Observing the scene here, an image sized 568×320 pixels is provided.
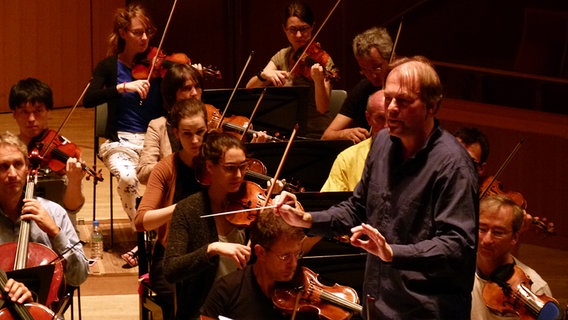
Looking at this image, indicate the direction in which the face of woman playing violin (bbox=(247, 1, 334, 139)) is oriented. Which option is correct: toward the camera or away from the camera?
toward the camera

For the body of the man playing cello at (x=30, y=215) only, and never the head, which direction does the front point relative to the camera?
toward the camera

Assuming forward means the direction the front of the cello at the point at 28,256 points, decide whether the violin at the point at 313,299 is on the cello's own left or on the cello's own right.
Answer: on the cello's own left

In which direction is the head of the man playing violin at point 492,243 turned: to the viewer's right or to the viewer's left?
to the viewer's left

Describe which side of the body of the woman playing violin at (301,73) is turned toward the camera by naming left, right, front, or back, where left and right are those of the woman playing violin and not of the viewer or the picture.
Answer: front

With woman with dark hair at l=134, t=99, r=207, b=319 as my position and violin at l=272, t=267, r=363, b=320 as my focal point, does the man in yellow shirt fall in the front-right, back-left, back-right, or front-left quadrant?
front-left

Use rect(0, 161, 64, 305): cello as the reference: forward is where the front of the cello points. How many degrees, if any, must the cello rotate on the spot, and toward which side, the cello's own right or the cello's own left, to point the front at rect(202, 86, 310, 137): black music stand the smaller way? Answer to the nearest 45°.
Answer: approximately 135° to the cello's own left

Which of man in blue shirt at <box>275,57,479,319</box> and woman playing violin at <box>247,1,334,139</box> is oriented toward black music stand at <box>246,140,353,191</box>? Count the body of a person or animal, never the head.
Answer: the woman playing violin

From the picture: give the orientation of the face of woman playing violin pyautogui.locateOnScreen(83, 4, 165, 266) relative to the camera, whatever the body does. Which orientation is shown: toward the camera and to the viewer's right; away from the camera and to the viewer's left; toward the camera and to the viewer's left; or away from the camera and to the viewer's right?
toward the camera and to the viewer's right

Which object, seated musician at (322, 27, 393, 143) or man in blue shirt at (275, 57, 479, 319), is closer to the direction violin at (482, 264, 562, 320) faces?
the man in blue shirt

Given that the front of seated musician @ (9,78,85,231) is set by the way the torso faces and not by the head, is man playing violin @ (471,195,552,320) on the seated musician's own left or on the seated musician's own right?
on the seated musician's own left

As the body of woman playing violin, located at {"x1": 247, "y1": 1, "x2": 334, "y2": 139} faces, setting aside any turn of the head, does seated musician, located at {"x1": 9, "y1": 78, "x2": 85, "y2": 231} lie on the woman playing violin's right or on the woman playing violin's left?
on the woman playing violin's right
